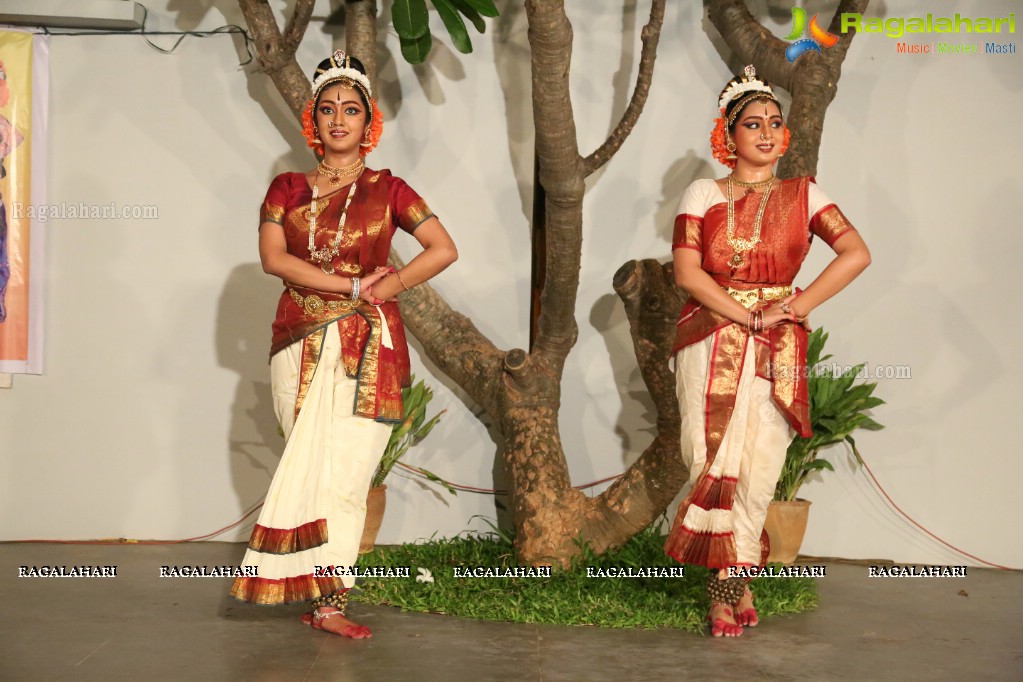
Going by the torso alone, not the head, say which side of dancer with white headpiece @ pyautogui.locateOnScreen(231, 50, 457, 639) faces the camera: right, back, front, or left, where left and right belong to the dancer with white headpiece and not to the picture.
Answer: front

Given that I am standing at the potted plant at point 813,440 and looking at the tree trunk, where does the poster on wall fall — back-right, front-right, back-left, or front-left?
front-right

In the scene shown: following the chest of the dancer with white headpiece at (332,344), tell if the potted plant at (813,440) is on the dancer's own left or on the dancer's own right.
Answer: on the dancer's own left

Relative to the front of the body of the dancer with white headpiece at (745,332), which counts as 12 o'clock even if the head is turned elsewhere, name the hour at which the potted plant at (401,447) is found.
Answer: The potted plant is roughly at 4 o'clock from the dancer with white headpiece.

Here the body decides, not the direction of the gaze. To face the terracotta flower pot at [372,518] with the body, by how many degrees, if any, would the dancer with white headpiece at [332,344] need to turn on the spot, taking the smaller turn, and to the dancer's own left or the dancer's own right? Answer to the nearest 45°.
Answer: approximately 180°

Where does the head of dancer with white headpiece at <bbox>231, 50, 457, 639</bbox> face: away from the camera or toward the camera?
toward the camera

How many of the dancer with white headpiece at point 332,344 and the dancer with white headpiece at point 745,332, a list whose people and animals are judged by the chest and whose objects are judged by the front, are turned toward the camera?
2

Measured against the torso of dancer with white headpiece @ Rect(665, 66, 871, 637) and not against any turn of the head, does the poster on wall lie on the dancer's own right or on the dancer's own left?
on the dancer's own right

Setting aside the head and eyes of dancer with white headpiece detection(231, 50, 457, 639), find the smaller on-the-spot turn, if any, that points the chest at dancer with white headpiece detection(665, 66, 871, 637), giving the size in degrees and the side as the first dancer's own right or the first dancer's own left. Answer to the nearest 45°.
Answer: approximately 90° to the first dancer's own left

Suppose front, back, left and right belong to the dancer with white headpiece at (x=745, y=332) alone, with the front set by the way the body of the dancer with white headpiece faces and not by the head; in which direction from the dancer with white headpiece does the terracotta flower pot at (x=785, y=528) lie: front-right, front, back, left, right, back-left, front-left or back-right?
back

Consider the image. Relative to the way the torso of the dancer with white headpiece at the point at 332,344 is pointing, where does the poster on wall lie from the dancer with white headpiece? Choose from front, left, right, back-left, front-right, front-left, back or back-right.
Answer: back-right

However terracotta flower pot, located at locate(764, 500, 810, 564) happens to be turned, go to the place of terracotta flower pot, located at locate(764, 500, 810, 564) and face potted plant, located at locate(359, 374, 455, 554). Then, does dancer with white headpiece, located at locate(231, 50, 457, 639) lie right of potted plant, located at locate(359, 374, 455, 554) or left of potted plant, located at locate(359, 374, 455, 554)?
left

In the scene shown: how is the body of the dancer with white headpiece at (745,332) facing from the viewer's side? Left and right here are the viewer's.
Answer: facing the viewer

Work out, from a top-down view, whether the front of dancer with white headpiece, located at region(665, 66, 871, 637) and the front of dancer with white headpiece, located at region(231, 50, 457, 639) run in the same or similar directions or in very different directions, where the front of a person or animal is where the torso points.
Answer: same or similar directions
